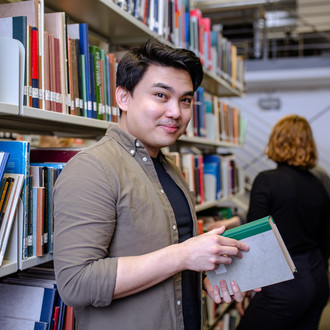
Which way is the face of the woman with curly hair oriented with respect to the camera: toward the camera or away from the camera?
away from the camera

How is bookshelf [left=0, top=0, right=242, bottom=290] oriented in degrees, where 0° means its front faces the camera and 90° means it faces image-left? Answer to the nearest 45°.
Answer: approximately 315°

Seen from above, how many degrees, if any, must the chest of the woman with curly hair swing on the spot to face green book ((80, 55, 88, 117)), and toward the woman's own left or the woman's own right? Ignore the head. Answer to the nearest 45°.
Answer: approximately 90° to the woman's own left

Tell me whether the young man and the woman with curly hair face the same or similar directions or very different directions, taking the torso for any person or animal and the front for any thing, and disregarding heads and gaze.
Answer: very different directions

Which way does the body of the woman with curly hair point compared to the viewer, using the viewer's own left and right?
facing away from the viewer and to the left of the viewer

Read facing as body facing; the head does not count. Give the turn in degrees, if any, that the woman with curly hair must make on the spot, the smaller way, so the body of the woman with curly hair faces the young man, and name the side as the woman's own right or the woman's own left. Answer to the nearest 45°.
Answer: approximately 135° to the woman's own left

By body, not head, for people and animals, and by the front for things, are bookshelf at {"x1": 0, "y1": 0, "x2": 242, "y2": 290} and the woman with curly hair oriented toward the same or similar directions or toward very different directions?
very different directions

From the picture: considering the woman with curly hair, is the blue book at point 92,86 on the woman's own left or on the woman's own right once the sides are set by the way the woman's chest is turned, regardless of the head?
on the woman's own left
